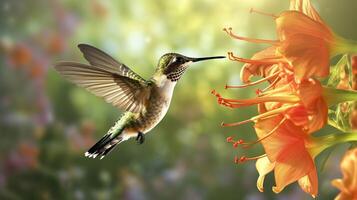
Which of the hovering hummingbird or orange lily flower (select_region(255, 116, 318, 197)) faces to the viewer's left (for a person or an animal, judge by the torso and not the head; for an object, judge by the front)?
the orange lily flower

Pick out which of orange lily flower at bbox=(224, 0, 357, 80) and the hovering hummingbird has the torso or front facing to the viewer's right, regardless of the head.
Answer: the hovering hummingbird

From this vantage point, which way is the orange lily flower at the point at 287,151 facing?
to the viewer's left

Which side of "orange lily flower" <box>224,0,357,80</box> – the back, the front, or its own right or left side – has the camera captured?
left

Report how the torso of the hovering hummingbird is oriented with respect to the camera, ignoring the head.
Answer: to the viewer's right

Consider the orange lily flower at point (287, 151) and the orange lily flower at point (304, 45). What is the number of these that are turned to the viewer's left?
2

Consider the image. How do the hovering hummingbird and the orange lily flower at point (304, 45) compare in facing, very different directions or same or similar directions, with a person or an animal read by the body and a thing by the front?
very different directions

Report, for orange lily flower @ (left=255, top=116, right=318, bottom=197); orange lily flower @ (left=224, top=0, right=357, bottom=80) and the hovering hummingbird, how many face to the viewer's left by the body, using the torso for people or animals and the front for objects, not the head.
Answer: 2
